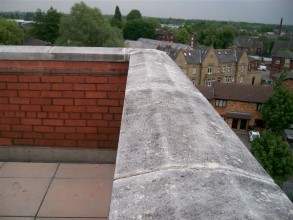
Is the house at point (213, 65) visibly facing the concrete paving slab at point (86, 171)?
yes

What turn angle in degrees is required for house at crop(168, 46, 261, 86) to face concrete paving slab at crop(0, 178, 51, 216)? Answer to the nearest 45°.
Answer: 0° — it already faces it

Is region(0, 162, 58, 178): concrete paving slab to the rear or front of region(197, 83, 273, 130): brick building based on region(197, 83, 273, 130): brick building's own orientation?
to the front

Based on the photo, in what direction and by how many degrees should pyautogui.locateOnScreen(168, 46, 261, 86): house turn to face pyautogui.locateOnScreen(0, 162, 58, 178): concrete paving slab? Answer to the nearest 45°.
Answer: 0° — it already faces it

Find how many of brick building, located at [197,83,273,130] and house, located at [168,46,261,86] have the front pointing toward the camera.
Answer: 2

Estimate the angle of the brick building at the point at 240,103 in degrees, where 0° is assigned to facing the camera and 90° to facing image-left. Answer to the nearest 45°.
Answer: approximately 0°

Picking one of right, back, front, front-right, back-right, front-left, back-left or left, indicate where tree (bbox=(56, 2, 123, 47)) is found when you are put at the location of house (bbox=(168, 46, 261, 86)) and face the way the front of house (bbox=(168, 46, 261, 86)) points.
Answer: front-right

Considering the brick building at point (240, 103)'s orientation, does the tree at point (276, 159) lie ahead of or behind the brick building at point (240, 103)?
ahead

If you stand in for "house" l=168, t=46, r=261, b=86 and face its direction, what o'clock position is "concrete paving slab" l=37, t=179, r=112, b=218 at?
The concrete paving slab is roughly at 12 o'clock from the house.

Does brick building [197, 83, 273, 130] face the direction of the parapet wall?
yes
